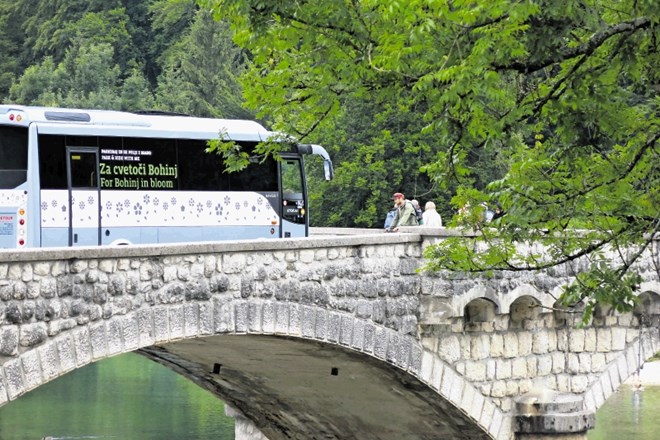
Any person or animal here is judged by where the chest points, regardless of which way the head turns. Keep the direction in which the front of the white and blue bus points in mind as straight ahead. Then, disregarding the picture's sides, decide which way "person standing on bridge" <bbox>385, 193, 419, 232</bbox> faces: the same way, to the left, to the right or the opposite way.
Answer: the opposite way

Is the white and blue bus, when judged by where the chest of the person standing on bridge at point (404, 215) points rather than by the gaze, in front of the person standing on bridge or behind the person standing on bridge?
in front

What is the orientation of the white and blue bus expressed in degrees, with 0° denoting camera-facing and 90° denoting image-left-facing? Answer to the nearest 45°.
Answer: approximately 225°

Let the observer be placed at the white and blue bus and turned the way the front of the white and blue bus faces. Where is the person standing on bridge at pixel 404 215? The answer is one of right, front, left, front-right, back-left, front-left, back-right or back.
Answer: front-right
